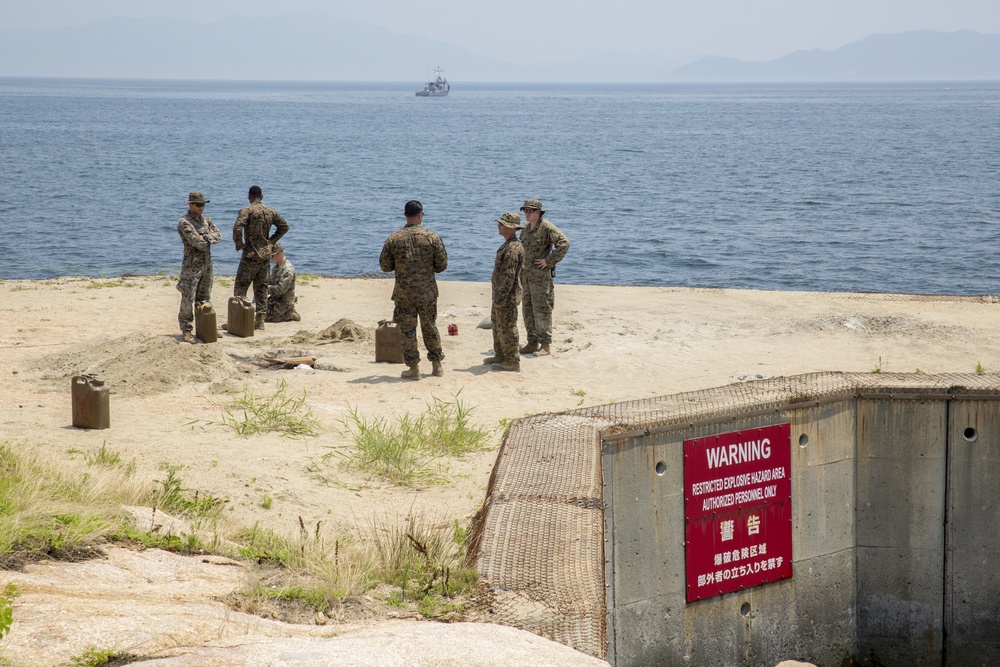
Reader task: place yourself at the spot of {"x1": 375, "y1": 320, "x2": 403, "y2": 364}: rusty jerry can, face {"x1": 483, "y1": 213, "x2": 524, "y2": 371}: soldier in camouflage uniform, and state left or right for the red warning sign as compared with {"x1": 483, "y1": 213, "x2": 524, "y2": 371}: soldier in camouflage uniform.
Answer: right

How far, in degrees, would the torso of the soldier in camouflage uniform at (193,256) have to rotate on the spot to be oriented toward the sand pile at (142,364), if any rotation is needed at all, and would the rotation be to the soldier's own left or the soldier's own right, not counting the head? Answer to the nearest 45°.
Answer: approximately 45° to the soldier's own right

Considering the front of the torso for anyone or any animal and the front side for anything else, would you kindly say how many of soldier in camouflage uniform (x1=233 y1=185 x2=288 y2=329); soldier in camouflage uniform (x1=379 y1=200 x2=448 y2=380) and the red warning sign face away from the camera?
2

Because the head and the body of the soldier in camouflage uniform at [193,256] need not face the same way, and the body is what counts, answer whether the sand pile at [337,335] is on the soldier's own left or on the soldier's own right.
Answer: on the soldier's own left

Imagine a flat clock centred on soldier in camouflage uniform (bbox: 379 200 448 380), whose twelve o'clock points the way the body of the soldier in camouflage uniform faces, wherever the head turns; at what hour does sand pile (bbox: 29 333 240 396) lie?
The sand pile is roughly at 9 o'clock from the soldier in camouflage uniform.

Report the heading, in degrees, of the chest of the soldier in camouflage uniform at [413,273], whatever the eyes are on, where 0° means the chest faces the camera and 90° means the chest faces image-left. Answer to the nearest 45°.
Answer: approximately 180°

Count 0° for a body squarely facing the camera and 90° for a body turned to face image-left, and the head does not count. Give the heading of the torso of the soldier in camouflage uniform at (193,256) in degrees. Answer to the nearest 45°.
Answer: approximately 315°

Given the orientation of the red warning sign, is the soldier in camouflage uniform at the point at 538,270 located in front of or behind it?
behind

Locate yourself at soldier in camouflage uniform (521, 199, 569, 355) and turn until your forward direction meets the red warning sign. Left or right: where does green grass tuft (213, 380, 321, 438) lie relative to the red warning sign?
right

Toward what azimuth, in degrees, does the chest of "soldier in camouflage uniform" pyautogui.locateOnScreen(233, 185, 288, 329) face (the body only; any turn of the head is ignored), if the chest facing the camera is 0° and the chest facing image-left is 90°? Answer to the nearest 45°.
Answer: approximately 180°

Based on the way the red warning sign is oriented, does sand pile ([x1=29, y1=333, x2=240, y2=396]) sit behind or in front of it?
behind
